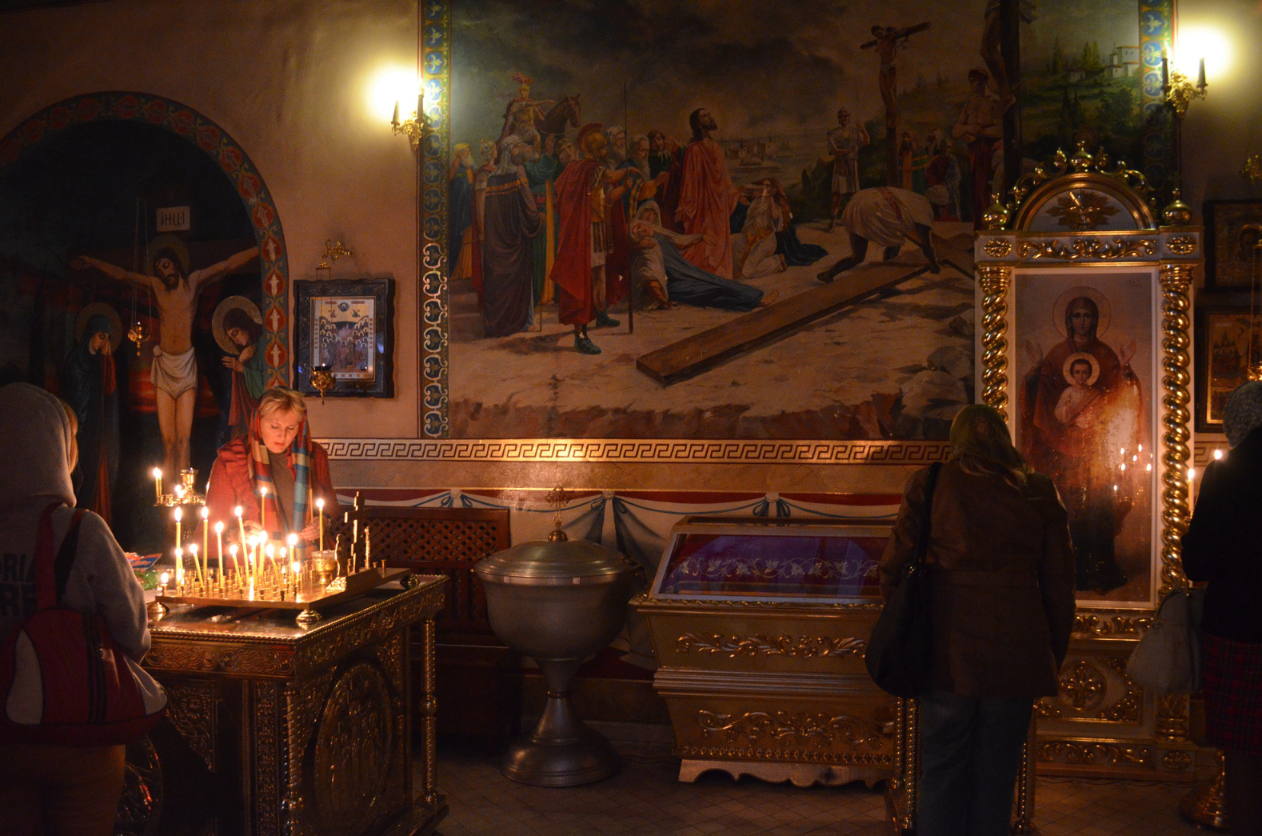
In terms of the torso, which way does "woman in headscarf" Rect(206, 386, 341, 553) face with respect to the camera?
toward the camera

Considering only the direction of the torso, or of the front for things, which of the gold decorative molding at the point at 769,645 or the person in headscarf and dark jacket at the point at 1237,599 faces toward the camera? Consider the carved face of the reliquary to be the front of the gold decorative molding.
the gold decorative molding

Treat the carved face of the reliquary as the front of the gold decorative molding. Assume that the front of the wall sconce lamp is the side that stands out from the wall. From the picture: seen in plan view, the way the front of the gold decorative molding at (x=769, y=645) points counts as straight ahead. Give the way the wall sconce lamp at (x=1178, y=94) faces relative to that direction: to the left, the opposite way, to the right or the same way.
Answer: the same way

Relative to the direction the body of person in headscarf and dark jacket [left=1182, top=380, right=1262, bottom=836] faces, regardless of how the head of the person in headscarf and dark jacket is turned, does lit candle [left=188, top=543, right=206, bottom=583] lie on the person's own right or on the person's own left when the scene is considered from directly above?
on the person's own left

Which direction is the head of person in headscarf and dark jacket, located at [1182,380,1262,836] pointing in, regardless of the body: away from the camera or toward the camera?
away from the camera

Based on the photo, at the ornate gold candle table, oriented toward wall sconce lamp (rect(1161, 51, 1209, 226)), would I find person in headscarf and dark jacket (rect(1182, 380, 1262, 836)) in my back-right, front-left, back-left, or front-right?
front-right

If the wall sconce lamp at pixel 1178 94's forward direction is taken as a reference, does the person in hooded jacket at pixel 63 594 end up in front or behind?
in front

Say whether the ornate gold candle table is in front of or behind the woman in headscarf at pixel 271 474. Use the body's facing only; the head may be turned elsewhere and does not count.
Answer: in front

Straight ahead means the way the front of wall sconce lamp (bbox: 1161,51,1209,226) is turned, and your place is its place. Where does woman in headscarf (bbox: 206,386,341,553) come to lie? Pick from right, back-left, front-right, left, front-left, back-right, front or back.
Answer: front-right

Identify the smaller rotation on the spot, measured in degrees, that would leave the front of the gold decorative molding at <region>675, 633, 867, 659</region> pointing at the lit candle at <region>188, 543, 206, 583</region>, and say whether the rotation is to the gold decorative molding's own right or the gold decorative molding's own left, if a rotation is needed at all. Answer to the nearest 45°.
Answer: approximately 45° to the gold decorative molding's own right

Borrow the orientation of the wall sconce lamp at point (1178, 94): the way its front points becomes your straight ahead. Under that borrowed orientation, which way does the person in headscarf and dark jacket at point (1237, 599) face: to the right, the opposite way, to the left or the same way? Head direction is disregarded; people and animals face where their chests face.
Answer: the opposite way

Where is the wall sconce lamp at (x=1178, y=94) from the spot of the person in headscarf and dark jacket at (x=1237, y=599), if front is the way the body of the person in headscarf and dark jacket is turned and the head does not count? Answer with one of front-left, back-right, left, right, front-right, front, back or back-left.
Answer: front

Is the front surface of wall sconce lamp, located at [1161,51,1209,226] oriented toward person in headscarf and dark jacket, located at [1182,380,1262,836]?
yes

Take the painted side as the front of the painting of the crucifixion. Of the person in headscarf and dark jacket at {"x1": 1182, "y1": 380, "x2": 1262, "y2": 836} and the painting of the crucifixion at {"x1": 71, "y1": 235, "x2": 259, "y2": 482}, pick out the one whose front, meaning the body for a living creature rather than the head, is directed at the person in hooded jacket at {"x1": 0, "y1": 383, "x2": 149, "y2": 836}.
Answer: the painting of the crucifixion

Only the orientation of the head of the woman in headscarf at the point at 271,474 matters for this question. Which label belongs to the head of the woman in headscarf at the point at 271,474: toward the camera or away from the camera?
toward the camera

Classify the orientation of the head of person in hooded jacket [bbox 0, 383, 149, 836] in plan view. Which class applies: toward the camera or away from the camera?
away from the camera

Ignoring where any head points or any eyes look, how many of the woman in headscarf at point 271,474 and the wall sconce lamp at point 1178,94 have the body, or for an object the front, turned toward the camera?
2
